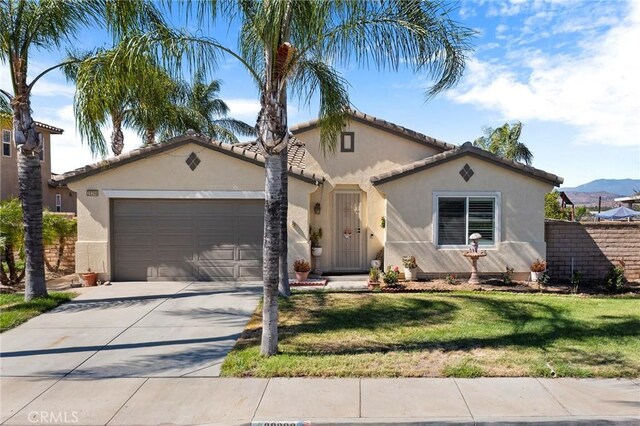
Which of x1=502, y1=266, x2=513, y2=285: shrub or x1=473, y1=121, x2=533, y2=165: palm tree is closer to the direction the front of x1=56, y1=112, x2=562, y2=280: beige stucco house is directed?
the shrub

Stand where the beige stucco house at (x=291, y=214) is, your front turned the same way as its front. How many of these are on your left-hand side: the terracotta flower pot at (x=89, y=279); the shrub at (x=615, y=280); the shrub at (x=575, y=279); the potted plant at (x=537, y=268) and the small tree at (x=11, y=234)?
3

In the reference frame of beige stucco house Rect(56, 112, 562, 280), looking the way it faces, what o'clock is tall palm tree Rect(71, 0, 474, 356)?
The tall palm tree is roughly at 12 o'clock from the beige stucco house.

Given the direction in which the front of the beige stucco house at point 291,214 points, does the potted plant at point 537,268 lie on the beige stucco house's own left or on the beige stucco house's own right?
on the beige stucco house's own left

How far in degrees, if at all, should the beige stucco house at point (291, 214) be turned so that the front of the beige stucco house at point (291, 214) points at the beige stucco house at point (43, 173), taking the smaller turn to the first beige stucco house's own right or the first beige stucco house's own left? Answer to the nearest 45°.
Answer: approximately 135° to the first beige stucco house's own right

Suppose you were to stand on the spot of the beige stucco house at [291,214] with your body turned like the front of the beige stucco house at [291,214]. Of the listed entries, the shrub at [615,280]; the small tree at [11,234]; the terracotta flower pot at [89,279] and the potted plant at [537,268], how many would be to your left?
2

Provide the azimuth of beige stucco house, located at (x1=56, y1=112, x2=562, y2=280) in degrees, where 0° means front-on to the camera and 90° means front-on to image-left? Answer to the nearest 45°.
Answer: approximately 0°

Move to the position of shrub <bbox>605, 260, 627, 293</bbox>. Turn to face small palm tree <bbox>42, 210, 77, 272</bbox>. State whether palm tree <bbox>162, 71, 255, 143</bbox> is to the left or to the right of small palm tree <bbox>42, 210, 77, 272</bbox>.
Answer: right

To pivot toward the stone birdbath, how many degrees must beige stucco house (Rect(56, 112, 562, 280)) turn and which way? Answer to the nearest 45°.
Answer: approximately 90° to its left

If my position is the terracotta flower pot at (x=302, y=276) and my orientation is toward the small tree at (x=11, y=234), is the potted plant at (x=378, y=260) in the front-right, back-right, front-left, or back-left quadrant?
back-right
